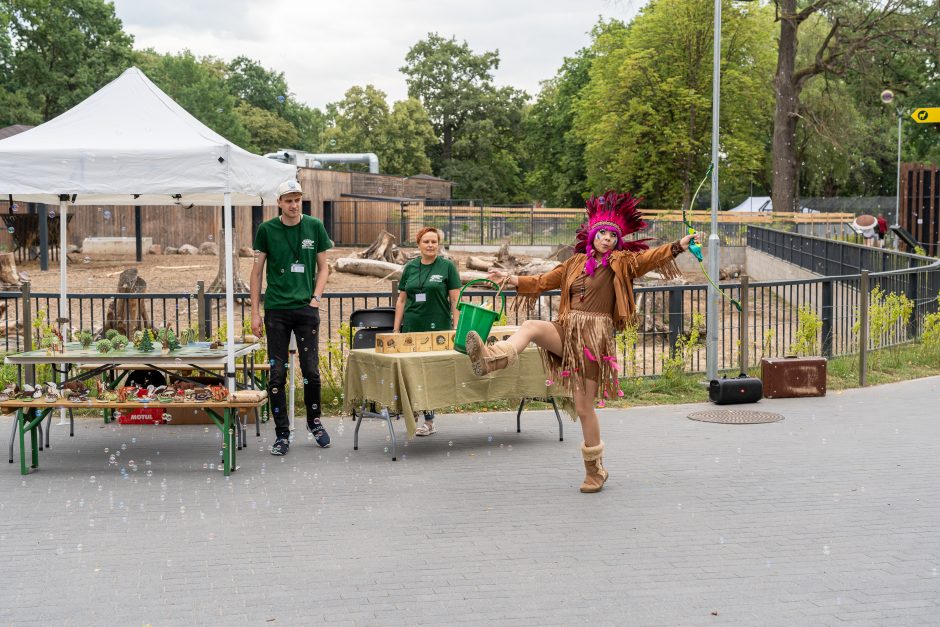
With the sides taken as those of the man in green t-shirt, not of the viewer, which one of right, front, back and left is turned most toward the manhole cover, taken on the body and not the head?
left

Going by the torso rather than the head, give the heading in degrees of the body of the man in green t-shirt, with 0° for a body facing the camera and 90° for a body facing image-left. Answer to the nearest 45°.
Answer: approximately 0°

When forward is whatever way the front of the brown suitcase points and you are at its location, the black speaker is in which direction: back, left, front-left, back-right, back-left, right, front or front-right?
front-right

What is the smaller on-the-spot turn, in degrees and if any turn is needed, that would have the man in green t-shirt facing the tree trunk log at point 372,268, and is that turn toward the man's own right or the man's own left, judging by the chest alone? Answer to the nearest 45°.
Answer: approximately 180°

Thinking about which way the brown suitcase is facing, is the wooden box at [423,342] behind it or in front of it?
in front

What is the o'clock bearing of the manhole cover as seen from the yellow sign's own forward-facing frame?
The manhole cover is roughly at 1 o'clock from the yellow sign.

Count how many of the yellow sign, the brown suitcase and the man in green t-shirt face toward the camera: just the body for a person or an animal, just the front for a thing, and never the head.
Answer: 3

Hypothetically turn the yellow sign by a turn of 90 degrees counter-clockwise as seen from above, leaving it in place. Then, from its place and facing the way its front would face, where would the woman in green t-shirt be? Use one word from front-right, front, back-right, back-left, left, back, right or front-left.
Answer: back-right

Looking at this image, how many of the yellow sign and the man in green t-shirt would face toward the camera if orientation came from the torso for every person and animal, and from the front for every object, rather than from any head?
2

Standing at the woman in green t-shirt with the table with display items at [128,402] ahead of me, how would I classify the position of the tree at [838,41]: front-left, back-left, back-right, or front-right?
back-right

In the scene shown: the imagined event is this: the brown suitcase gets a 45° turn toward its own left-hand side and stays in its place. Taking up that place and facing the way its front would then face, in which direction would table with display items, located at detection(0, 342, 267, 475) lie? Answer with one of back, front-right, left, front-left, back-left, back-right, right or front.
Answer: right

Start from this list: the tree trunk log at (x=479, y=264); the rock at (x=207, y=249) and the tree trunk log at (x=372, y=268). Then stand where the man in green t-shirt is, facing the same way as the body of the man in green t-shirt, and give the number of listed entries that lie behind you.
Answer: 3

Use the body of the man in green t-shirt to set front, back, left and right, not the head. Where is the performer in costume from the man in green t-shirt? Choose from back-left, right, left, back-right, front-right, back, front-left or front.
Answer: front-left
